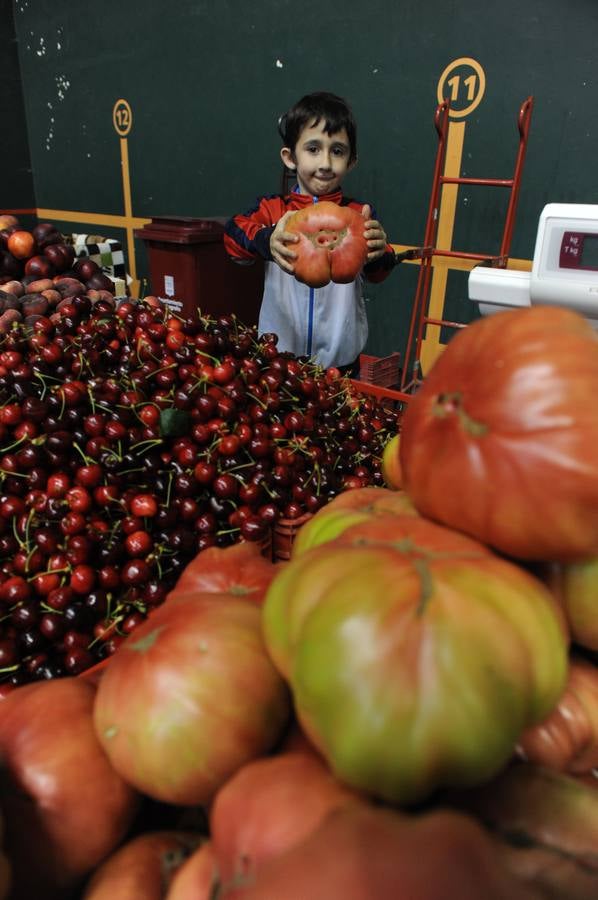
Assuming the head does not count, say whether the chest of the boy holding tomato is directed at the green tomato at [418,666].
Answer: yes

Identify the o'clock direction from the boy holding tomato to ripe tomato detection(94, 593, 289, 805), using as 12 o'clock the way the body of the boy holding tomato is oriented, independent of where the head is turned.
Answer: The ripe tomato is roughly at 12 o'clock from the boy holding tomato.

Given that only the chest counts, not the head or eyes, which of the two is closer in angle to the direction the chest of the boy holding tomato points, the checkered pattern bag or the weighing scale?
the weighing scale

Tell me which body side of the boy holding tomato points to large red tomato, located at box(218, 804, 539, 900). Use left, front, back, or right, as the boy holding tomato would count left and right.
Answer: front

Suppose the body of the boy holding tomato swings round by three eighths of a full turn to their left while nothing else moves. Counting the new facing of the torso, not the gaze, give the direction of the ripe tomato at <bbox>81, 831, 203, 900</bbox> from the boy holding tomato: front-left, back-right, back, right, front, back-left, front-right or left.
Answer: back-right

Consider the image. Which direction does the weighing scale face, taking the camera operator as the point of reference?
facing the viewer

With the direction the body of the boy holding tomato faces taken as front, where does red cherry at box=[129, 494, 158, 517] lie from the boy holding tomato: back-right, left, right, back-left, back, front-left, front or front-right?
front

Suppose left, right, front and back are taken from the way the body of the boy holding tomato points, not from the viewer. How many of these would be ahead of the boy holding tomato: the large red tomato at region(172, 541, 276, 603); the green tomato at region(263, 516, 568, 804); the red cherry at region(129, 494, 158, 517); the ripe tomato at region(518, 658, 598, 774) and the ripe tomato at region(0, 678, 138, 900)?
5

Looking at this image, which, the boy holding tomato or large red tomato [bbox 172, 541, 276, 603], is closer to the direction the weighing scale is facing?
the large red tomato

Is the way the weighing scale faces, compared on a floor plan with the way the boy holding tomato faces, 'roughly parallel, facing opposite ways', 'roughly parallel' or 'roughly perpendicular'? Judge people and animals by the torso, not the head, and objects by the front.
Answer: roughly parallel

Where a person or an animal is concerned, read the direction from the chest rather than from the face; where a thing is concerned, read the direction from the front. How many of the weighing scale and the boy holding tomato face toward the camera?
2

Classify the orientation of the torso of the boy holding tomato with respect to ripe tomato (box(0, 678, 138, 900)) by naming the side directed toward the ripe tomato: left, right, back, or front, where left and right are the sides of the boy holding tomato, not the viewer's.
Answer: front

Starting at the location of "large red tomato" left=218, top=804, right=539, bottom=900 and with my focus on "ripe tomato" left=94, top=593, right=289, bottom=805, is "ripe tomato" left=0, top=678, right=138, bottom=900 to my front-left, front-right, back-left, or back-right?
front-left

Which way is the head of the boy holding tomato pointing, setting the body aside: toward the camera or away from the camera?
toward the camera

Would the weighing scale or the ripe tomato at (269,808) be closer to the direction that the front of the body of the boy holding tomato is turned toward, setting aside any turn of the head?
the ripe tomato

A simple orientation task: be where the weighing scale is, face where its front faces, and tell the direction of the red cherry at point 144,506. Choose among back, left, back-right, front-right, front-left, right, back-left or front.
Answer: front-right

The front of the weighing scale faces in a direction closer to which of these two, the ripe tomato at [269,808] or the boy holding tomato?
the ripe tomato
